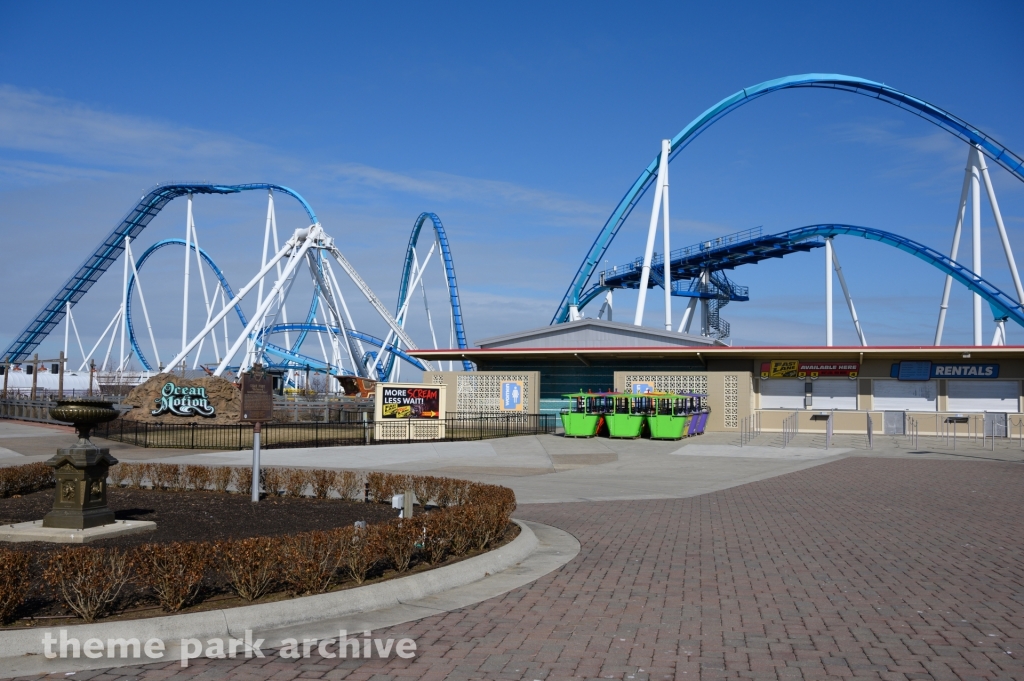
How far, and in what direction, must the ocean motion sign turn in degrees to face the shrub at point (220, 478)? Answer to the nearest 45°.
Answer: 0° — it already faces it

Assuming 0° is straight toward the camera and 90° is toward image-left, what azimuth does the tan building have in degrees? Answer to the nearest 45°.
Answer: approximately 0°

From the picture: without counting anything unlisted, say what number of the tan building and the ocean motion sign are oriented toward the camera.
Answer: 2

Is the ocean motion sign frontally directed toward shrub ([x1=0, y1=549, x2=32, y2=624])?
yes

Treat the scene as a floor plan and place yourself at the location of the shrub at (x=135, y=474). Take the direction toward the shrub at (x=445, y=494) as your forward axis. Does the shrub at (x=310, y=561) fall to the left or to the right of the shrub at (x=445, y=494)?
right

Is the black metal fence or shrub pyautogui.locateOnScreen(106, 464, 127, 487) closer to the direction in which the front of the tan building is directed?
the shrub

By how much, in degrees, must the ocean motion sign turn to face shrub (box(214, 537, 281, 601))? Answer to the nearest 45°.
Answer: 0° — it already faces it

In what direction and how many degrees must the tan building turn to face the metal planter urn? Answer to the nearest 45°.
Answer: approximately 45° to its right

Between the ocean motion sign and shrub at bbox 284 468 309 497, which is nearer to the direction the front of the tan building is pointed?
the shrub

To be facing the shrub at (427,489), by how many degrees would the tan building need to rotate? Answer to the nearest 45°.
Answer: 0° — it already faces it

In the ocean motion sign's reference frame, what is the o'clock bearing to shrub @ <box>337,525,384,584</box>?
The shrub is roughly at 12 o'clock from the ocean motion sign.

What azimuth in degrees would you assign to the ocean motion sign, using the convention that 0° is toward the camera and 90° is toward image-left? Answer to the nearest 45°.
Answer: approximately 0°
